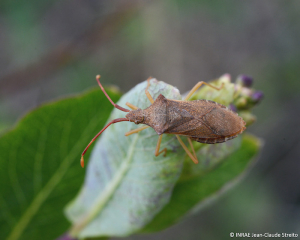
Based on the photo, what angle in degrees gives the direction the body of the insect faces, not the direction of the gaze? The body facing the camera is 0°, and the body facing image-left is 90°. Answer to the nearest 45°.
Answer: approximately 90°

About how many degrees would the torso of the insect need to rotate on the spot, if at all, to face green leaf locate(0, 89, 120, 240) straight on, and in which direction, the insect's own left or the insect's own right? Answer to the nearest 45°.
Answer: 0° — it already faces it
